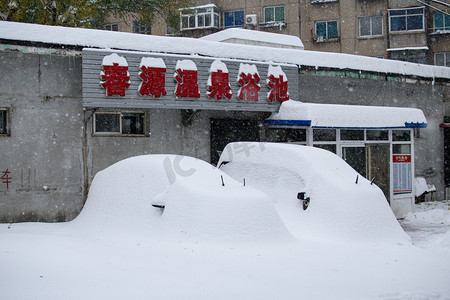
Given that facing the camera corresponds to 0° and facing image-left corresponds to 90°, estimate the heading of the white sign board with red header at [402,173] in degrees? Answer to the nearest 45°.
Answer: approximately 0°

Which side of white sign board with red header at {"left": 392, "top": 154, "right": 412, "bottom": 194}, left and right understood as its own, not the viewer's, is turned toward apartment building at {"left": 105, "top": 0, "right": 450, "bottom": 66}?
back

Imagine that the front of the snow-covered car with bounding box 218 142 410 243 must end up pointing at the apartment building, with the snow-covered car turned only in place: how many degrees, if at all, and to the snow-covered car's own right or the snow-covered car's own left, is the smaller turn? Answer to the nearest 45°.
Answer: approximately 135° to the snow-covered car's own left
